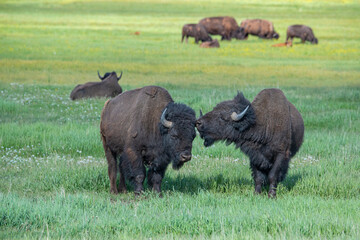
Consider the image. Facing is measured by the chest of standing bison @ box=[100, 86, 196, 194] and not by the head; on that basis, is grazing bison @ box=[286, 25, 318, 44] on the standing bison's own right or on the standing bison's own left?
on the standing bison's own left

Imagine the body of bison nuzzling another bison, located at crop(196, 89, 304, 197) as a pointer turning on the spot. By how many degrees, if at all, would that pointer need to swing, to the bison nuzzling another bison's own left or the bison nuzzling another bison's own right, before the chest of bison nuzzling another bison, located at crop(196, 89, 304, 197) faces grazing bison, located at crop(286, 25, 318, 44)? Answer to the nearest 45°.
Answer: approximately 135° to the bison nuzzling another bison's own right

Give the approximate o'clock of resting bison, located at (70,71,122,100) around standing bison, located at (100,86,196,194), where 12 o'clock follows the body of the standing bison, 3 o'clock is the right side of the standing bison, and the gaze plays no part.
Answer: The resting bison is roughly at 7 o'clock from the standing bison.

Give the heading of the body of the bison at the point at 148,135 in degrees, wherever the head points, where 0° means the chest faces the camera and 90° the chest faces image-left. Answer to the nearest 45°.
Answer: approximately 315°
